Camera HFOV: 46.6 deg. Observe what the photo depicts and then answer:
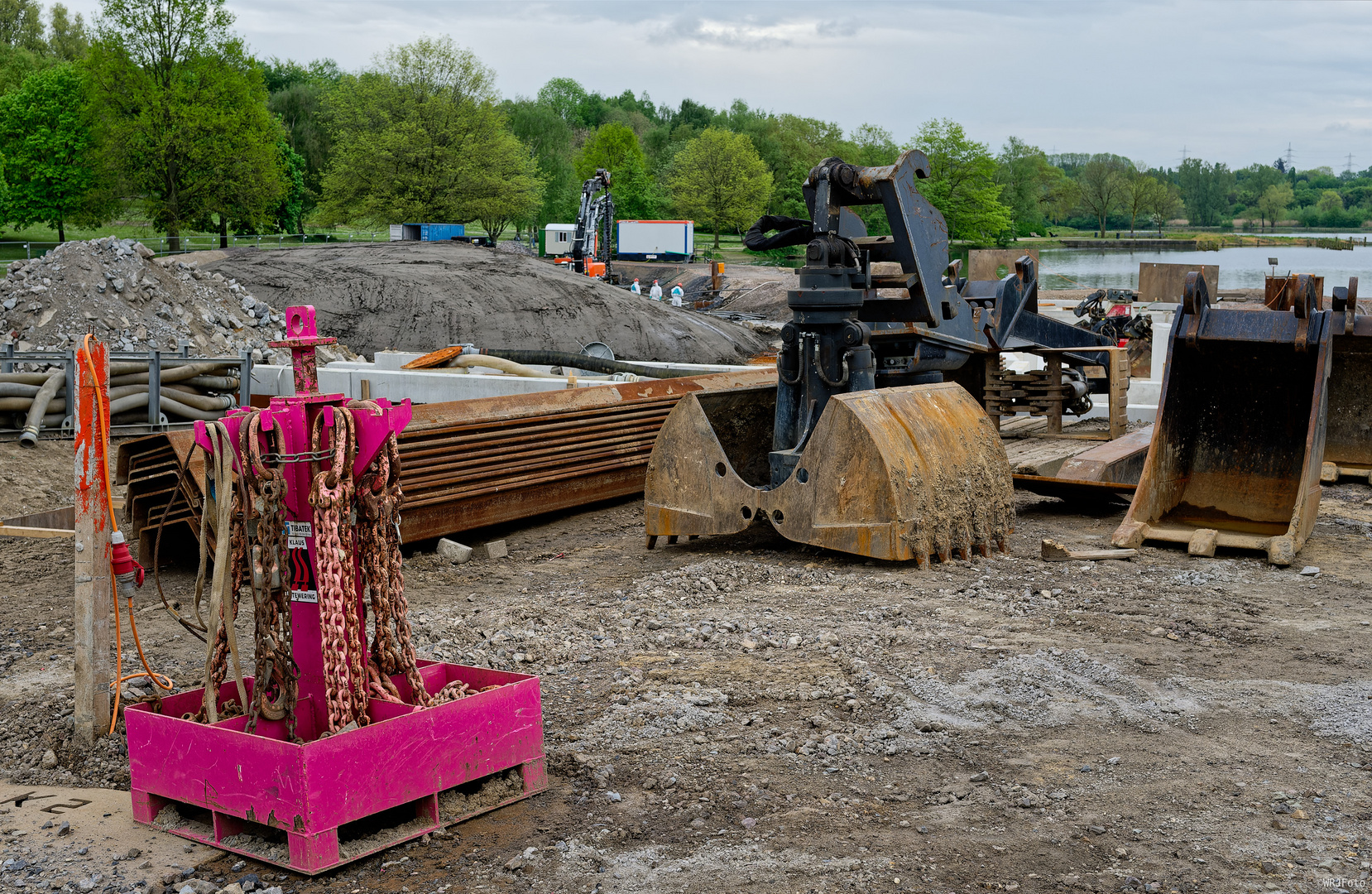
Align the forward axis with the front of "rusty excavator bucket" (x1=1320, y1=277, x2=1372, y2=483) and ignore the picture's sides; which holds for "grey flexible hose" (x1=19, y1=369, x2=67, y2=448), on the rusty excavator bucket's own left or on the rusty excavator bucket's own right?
on the rusty excavator bucket's own right

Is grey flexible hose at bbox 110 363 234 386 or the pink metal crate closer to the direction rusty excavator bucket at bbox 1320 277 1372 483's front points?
the pink metal crate

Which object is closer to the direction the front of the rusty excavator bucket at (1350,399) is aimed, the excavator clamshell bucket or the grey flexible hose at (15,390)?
the excavator clamshell bucket

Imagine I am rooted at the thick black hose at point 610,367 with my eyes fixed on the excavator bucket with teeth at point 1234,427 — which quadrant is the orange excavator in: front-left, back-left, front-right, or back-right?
back-left

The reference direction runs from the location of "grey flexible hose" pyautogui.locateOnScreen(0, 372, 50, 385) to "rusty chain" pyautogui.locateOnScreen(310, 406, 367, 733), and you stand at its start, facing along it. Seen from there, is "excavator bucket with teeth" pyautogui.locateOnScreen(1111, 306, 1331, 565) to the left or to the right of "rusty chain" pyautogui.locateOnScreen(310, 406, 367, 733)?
left

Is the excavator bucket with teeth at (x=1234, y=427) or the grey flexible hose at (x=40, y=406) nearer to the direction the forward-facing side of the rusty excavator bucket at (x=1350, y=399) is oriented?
the excavator bucket with teeth

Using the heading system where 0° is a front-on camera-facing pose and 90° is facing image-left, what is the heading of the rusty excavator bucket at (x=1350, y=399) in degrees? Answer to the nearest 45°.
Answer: approximately 0°

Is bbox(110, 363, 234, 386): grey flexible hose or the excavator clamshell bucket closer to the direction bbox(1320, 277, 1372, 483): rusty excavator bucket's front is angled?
the excavator clamshell bucket

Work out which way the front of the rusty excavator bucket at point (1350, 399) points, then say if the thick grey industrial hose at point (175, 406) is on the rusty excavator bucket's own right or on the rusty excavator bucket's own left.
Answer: on the rusty excavator bucket's own right

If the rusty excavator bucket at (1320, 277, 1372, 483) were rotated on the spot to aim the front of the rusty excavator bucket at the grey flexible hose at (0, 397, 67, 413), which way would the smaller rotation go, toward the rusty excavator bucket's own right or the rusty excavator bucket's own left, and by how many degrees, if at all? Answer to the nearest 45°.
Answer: approximately 90° to the rusty excavator bucket's own right
